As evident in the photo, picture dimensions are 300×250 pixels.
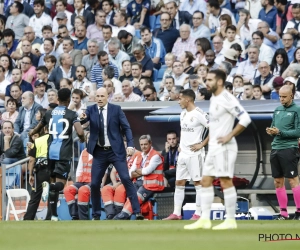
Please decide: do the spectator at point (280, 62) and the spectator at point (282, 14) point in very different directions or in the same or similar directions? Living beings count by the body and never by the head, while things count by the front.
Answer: same or similar directions

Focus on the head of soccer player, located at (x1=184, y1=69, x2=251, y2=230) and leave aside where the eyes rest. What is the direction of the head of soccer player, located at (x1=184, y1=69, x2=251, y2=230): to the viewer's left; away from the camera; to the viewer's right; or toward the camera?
to the viewer's left

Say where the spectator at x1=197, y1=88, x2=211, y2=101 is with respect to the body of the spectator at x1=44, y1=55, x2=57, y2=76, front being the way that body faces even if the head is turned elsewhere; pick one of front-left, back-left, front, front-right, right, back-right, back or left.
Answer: left

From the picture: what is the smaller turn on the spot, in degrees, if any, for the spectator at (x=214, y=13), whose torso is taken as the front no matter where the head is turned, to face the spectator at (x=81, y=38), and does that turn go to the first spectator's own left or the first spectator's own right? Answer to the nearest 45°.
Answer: approximately 45° to the first spectator's own right

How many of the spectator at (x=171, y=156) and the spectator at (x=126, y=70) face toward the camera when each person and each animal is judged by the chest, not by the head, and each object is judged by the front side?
2

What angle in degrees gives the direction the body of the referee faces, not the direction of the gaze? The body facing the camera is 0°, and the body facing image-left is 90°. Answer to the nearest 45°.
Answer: approximately 45°

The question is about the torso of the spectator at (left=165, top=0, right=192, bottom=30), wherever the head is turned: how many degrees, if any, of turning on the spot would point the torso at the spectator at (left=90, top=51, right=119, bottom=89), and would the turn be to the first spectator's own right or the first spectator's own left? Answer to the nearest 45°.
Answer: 0° — they already face them

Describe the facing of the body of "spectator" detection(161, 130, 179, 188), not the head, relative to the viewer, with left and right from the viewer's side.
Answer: facing the viewer

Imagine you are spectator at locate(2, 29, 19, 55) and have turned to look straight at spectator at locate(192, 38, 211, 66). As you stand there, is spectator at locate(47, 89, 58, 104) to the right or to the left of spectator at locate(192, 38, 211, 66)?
right

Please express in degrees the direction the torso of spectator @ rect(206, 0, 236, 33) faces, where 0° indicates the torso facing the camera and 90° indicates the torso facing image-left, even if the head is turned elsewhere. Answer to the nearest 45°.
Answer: approximately 45°

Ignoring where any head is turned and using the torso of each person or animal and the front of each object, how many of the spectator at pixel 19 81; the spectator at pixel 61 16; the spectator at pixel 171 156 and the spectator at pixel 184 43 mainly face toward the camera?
4

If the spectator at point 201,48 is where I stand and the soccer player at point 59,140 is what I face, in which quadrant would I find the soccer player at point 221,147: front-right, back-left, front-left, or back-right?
front-left

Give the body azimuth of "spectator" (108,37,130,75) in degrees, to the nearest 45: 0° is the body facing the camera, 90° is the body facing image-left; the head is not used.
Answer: approximately 45°

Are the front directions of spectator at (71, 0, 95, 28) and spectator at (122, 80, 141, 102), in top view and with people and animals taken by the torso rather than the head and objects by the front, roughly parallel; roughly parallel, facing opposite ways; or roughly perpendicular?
roughly parallel
